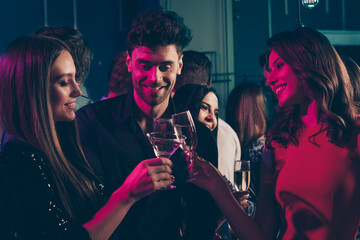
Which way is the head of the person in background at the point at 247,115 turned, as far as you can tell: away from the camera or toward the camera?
away from the camera
